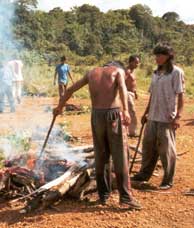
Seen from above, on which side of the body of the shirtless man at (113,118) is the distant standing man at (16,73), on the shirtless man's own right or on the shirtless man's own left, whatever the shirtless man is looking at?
on the shirtless man's own left

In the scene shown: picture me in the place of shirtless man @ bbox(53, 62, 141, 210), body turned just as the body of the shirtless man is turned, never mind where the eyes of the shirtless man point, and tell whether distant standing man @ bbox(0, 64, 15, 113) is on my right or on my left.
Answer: on my left
